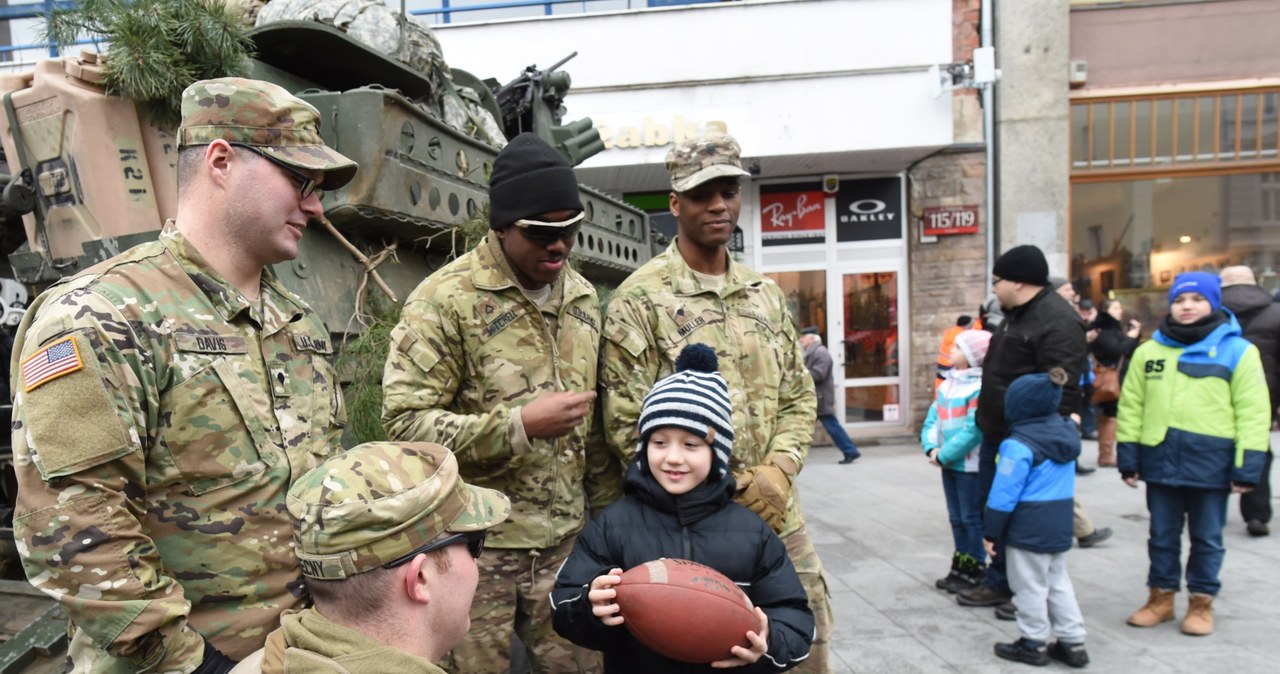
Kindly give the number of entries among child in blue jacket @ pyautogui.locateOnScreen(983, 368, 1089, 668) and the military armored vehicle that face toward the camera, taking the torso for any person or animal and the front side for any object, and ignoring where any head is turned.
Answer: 0

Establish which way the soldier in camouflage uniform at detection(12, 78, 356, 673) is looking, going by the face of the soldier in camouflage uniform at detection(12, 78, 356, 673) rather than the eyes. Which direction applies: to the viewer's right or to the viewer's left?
to the viewer's right

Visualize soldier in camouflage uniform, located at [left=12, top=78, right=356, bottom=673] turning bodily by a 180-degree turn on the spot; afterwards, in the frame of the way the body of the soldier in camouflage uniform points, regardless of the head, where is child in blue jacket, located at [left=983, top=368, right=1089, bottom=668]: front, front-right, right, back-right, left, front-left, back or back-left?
back-right

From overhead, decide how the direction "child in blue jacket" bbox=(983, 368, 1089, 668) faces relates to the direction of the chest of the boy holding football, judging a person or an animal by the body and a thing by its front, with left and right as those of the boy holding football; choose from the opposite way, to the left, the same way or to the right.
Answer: the opposite way

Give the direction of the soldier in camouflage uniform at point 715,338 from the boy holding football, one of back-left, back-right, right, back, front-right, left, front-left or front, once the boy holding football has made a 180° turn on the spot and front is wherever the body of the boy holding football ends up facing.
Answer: front

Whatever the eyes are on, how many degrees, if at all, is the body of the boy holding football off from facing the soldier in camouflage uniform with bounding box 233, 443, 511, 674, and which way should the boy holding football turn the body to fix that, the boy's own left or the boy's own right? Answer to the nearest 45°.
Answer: approximately 45° to the boy's own right

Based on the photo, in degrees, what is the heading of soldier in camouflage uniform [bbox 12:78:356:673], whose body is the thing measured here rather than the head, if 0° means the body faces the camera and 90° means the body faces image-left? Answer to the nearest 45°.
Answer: approximately 315°

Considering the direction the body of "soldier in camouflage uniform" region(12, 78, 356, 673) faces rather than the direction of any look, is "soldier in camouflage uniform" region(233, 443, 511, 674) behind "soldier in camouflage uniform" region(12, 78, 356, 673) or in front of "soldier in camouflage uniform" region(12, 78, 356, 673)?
in front

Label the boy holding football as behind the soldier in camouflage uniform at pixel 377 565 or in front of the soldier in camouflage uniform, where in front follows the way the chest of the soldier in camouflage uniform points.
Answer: in front

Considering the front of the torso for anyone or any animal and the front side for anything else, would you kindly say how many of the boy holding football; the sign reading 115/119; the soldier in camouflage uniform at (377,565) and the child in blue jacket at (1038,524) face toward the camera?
2

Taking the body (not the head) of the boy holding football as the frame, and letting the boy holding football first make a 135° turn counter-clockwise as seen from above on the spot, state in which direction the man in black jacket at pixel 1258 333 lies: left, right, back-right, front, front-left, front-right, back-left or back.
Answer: front

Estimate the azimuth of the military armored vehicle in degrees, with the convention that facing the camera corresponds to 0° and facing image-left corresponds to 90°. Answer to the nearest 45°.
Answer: approximately 225°

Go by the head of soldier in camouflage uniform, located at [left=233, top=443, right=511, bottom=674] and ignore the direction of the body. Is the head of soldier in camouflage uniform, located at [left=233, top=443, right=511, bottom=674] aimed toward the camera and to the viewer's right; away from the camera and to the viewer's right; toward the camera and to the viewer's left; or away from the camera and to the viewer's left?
away from the camera and to the viewer's right

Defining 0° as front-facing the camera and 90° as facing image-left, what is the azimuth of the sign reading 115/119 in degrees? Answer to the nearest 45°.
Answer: approximately 0°

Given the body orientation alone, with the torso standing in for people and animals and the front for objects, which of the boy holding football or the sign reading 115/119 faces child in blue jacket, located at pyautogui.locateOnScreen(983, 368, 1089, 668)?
the sign reading 115/119
